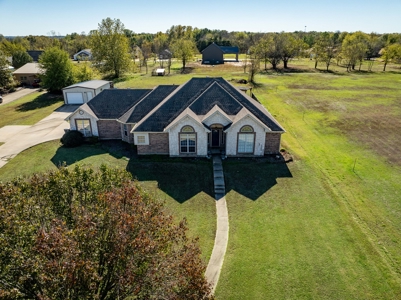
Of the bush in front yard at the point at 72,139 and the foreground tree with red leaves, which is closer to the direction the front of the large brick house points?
the foreground tree with red leaves

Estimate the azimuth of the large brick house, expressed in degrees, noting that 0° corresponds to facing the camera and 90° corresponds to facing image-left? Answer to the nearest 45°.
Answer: approximately 0°

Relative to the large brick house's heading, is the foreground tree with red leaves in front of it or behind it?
in front

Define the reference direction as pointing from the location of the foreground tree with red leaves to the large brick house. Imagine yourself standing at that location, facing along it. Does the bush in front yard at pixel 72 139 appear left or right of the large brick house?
left

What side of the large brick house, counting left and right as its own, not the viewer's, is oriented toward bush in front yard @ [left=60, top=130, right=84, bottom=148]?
right
